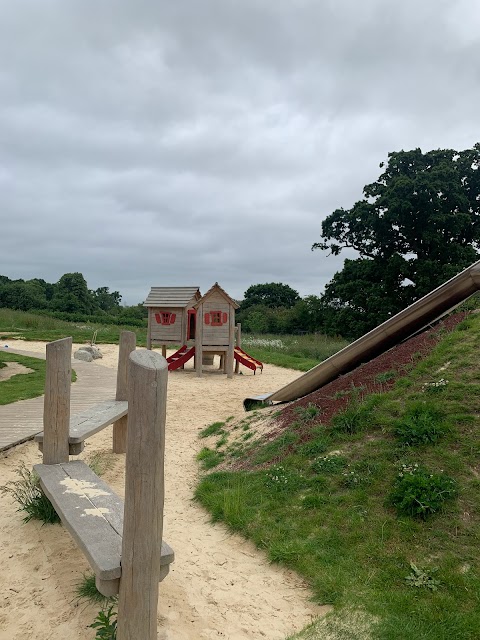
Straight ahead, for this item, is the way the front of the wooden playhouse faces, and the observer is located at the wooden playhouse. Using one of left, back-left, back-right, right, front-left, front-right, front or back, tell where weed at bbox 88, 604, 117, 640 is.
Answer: front

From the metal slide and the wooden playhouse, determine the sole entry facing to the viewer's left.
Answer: the metal slide

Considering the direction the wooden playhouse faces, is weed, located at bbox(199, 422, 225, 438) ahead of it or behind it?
ahead

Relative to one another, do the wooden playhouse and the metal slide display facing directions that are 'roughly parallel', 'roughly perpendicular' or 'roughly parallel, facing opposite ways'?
roughly perpendicular

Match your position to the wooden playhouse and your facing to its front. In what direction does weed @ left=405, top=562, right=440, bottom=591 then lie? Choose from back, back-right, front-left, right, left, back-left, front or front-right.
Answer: front

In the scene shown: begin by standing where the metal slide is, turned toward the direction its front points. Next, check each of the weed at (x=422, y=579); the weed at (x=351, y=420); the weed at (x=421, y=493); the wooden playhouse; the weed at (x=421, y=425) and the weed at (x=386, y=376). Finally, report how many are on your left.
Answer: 5

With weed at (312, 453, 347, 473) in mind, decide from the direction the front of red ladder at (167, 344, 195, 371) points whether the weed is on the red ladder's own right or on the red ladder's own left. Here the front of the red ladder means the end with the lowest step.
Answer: on the red ladder's own left

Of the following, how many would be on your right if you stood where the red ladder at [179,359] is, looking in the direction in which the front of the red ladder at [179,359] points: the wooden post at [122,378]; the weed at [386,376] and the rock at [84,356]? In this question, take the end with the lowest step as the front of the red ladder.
1

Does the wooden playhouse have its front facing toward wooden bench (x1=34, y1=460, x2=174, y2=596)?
yes

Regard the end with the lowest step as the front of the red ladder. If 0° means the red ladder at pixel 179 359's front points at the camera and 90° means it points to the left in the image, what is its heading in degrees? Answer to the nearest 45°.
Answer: approximately 45°

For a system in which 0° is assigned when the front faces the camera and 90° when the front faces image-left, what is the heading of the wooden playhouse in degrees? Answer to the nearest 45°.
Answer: approximately 0°

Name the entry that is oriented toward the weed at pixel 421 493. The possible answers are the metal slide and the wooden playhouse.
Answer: the wooden playhouse

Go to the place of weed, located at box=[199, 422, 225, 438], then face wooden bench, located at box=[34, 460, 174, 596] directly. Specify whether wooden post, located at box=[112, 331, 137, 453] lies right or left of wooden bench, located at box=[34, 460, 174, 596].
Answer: right

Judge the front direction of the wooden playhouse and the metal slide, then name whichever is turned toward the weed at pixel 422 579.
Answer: the wooden playhouse

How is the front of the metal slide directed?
to the viewer's left

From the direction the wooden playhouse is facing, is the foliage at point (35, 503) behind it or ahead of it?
ahead
